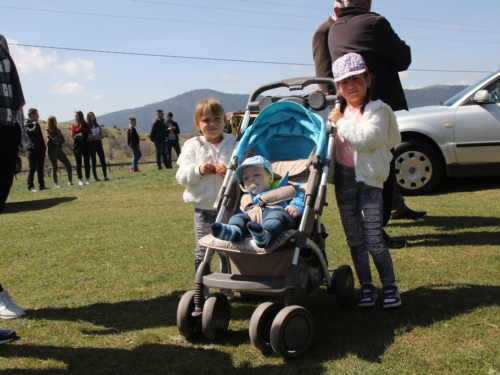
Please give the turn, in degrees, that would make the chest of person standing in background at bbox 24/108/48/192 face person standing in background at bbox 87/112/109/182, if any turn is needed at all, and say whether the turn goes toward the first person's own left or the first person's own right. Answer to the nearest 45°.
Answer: approximately 90° to the first person's own left

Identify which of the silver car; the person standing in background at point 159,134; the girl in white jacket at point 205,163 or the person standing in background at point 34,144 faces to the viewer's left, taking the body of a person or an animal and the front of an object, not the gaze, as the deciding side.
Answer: the silver car

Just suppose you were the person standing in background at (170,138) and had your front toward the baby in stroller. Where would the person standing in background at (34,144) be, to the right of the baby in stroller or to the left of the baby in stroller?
right

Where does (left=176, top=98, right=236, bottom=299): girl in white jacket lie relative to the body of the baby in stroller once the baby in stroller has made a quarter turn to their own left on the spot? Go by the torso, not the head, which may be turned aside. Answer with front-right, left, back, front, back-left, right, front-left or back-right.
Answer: back

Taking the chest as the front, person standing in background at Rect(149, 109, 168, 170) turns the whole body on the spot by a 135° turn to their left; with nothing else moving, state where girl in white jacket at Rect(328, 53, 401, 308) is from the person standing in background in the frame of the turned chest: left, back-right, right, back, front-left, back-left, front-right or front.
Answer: back

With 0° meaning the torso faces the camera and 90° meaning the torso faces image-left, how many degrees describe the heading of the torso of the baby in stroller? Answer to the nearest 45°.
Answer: approximately 45°

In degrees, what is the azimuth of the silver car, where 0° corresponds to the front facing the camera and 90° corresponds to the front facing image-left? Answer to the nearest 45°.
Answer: approximately 90°

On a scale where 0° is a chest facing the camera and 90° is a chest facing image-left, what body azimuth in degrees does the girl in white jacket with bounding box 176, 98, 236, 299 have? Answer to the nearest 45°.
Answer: approximately 315°
